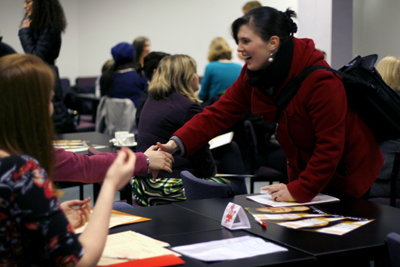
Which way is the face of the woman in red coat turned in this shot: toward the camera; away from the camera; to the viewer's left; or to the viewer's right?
to the viewer's left

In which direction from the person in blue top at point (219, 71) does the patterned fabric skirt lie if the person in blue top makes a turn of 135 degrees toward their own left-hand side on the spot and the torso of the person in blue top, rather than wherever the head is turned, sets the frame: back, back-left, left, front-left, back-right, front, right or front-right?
front-left

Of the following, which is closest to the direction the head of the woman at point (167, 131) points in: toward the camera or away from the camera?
away from the camera

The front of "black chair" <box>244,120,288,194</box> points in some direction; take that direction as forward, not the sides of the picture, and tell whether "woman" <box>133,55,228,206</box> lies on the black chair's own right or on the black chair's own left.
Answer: on the black chair's own right
